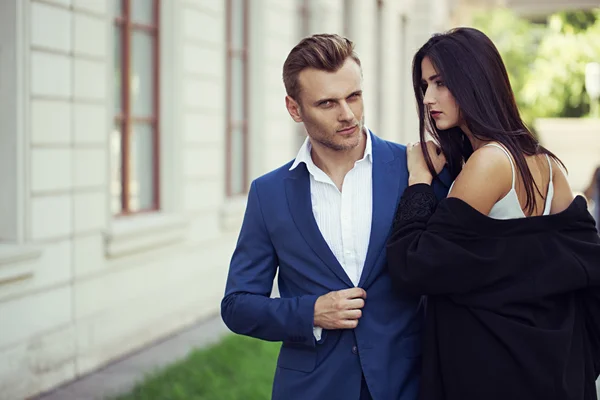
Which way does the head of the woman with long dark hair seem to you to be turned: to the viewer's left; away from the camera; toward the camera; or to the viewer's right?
to the viewer's left

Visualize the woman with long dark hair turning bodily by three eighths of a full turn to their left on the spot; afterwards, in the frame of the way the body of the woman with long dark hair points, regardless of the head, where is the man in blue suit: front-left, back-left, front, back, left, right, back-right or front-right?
right

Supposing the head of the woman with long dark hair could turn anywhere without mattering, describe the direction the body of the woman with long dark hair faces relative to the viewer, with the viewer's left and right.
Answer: facing away from the viewer and to the left of the viewer

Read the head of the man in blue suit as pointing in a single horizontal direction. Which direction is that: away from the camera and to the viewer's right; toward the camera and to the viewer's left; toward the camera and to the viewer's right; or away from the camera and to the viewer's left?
toward the camera and to the viewer's right
